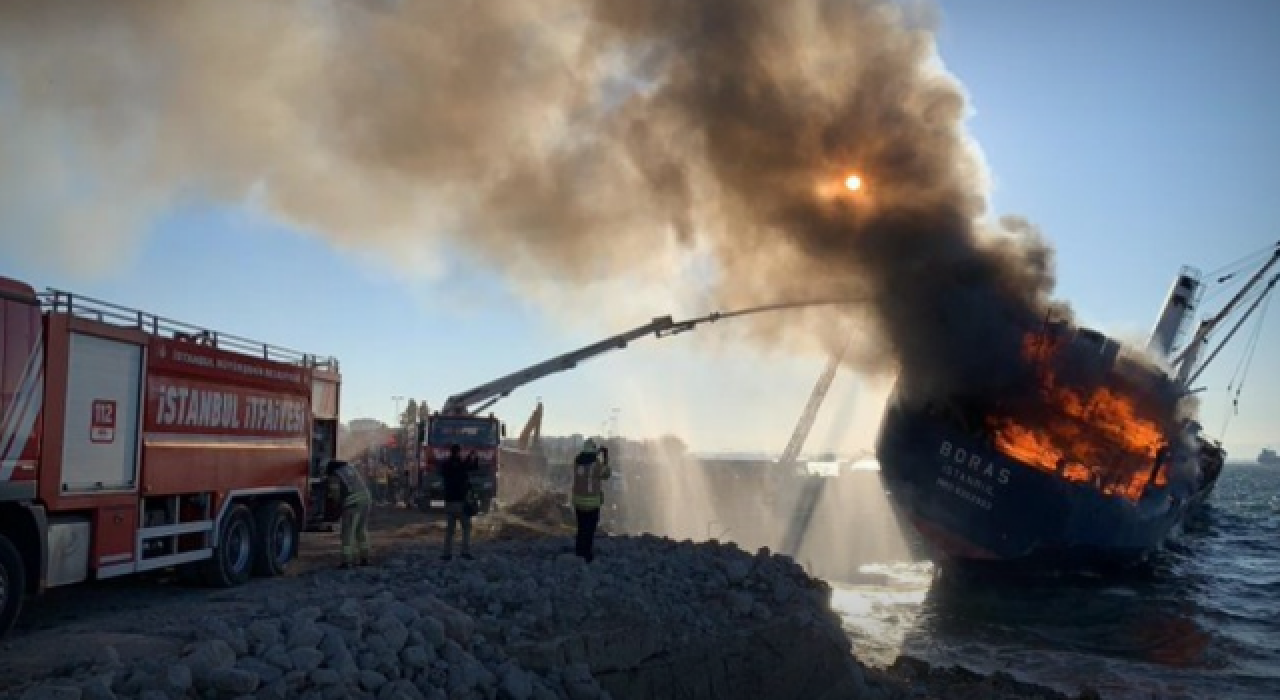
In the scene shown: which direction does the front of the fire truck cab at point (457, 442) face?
toward the camera

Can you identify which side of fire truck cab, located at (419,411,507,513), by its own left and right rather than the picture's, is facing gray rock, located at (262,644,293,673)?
front

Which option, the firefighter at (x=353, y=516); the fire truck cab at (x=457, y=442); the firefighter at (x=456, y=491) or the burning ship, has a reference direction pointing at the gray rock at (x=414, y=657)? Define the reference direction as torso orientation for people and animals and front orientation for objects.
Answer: the fire truck cab

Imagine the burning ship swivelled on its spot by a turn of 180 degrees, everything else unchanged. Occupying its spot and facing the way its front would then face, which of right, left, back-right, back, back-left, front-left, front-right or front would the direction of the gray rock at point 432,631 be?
front-left

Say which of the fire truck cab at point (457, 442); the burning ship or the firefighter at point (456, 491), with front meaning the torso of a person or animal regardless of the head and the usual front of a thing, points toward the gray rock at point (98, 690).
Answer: the fire truck cab

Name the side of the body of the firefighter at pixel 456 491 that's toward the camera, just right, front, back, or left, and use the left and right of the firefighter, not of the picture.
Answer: back

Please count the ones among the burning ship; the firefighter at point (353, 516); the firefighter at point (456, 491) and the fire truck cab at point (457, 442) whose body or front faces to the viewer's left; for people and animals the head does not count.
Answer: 1

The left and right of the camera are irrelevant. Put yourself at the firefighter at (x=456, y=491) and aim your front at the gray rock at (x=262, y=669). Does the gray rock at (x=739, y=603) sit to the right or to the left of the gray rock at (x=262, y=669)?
left

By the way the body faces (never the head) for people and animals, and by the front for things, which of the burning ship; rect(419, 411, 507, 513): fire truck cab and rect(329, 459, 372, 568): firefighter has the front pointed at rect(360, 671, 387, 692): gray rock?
the fire truck cab
